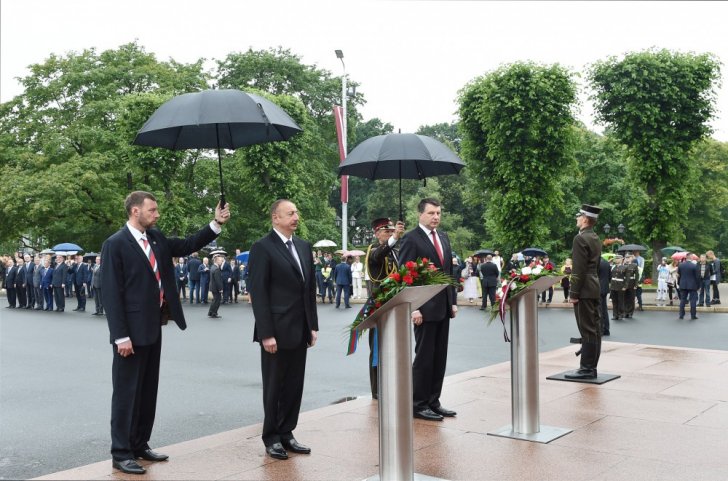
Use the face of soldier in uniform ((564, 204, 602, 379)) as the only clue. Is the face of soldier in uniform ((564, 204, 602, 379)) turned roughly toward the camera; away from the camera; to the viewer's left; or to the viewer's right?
to the viewer's left

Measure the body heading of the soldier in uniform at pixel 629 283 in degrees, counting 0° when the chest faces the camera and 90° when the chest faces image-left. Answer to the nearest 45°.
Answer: approximately 45°

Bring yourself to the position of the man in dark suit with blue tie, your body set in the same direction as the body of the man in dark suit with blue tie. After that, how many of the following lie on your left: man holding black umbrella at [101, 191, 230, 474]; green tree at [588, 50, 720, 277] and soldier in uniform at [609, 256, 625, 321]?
2

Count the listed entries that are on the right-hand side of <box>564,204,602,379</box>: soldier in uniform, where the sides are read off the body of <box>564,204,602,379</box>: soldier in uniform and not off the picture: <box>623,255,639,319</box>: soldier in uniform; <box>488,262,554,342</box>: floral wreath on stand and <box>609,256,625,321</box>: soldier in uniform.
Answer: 2

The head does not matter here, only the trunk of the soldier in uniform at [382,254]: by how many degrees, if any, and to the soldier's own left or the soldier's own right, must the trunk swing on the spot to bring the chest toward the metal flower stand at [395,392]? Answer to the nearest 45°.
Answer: approximately 45° to the soldier's own right

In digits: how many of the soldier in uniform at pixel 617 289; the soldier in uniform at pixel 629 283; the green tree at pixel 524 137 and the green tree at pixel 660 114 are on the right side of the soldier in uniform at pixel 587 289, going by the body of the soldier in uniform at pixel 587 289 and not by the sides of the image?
4

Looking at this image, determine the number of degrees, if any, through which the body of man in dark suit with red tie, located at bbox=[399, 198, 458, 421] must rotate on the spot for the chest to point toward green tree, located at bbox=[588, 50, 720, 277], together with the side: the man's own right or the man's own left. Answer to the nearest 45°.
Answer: approximately 135° to the man's own left

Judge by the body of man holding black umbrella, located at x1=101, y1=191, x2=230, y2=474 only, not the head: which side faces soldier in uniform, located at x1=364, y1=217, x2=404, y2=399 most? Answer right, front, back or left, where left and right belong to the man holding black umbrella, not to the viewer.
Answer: left

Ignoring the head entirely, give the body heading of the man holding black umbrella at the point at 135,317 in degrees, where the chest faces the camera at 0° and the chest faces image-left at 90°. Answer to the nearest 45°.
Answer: approximately 315°

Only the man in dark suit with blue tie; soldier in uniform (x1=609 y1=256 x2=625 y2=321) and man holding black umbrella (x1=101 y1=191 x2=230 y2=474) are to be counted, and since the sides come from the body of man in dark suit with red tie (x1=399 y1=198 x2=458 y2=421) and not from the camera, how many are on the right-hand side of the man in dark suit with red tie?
2

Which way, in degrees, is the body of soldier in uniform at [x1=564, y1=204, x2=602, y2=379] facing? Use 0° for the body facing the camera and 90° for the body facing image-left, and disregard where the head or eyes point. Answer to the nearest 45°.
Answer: approximately 90°
